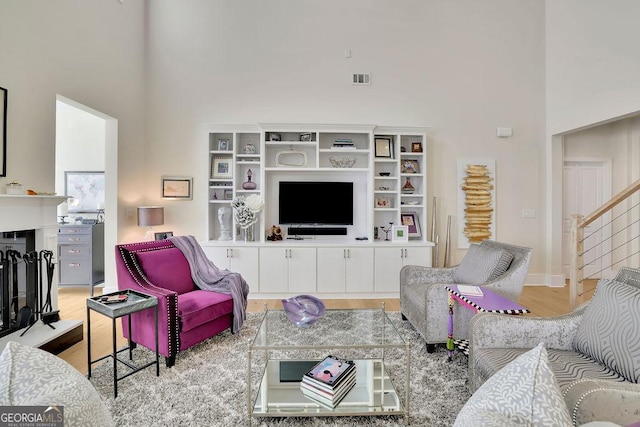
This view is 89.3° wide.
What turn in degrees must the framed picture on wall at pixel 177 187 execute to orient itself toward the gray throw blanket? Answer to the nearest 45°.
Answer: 0° — it already faces it

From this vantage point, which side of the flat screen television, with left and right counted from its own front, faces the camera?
front

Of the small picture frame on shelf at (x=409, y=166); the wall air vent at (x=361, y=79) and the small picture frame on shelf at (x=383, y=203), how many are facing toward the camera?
3

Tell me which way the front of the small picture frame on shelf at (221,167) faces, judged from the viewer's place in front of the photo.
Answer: facing the viewer

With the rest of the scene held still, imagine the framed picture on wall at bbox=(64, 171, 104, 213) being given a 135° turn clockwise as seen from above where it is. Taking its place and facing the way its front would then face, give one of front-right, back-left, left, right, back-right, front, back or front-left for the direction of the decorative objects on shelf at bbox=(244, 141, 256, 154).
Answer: back

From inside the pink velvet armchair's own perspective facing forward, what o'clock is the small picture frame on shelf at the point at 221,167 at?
The small picture frame on shelf is roughly at 8 o'clock from the pink velvet armchair.

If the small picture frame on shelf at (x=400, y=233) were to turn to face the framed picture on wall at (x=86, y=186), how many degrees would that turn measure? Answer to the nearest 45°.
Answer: approximately 90° to its right

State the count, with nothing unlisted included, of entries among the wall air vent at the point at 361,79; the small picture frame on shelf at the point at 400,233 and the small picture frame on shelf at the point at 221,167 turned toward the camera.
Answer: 3

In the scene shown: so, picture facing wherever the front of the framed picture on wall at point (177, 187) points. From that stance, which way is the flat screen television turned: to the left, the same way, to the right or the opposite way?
the same way

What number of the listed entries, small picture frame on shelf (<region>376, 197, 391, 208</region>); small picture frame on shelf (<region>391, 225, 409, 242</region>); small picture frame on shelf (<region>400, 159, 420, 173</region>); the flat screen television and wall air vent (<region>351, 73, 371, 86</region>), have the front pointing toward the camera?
5

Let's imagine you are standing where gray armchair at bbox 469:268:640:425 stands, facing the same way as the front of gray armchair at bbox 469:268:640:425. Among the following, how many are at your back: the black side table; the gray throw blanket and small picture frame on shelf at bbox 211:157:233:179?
0

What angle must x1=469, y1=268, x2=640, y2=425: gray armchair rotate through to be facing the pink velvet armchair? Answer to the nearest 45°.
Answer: approximately 45° to its right

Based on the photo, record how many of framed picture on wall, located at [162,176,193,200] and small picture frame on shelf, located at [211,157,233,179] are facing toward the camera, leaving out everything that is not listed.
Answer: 2

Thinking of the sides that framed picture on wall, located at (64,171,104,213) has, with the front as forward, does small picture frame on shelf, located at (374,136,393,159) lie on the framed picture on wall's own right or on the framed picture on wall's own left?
on the framed picture on wall's own left

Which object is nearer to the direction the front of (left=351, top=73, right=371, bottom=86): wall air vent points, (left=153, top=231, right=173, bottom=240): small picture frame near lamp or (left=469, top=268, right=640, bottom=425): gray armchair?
the gray armchair

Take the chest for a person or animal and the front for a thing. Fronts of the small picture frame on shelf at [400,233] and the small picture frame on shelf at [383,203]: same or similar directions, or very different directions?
same or similar directions

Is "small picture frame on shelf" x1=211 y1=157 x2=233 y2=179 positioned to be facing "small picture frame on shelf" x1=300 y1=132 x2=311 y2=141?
no

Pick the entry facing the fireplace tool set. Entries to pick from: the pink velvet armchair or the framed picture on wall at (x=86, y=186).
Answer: the framed picture on wall

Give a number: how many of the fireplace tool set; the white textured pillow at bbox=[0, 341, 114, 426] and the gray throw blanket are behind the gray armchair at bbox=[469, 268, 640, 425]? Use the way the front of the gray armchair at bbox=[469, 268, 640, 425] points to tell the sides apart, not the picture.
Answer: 0

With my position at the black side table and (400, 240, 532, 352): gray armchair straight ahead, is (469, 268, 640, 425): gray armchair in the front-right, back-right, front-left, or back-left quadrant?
front-right

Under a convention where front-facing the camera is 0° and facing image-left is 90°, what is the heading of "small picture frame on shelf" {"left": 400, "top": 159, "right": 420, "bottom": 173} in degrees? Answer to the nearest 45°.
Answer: approximately 0°

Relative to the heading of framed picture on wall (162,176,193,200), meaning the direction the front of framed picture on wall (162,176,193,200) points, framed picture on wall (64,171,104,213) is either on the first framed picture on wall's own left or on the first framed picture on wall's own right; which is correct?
on the first framed picture on wall's own right
